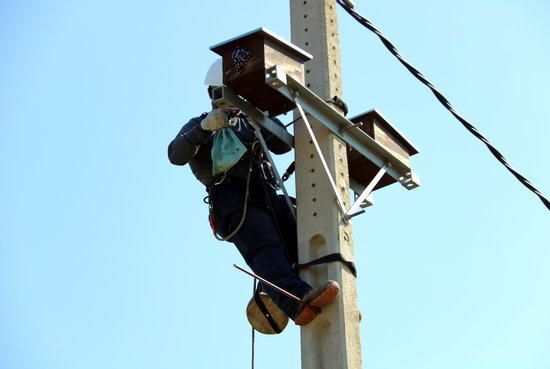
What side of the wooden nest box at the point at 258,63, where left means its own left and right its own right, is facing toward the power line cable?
back

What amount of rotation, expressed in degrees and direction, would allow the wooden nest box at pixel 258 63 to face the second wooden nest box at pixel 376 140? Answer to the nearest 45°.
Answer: approximately 180°

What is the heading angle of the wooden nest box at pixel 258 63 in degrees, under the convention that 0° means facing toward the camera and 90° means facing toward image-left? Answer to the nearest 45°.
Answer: approximately 45°
